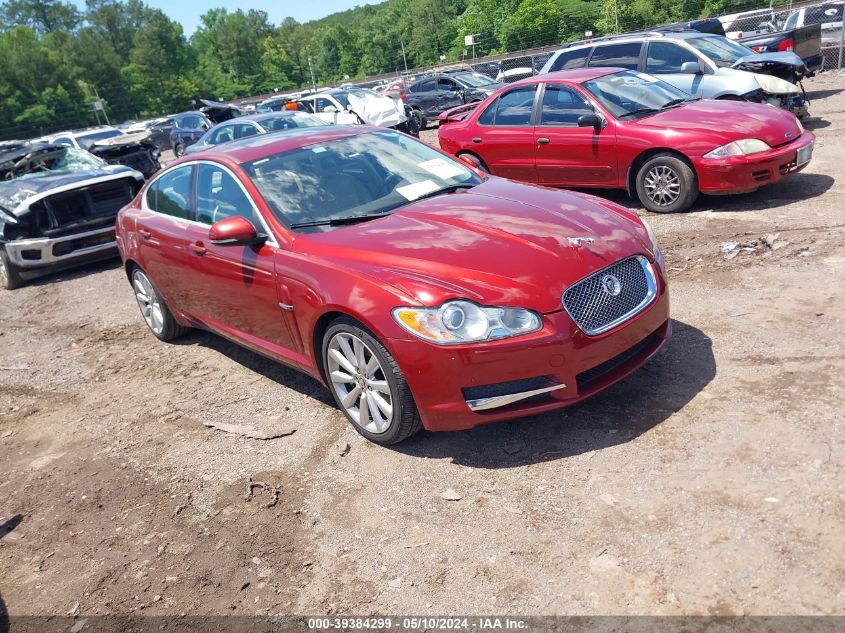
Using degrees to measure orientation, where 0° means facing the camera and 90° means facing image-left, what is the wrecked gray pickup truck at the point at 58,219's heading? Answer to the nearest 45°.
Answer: approximately 315°

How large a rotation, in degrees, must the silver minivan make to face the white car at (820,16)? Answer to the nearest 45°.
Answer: approximately 135° to its left

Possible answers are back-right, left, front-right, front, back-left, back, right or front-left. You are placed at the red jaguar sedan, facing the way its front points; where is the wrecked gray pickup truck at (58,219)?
back

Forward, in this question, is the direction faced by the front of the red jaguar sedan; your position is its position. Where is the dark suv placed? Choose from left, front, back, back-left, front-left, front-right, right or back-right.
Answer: back-left

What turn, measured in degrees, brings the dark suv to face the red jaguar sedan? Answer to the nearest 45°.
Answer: approximately 45° to its right

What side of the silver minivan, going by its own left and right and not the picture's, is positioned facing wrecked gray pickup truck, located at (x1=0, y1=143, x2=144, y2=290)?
right

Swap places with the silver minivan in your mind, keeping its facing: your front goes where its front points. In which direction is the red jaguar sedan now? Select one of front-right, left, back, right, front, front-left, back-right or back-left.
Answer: front-right

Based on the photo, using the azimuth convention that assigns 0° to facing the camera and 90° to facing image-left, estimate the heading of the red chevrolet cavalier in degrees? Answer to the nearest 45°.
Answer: approximately 315°

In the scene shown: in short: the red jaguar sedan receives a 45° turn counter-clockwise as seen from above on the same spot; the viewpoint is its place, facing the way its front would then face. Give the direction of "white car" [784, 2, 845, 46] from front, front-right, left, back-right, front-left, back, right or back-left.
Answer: front-left

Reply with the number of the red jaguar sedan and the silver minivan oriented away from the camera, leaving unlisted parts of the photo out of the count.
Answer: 0

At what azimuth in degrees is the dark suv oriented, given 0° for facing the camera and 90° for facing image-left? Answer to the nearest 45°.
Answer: approximately 315°

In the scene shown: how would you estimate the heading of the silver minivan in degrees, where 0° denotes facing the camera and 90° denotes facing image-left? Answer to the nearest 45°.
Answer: approximately 315°
